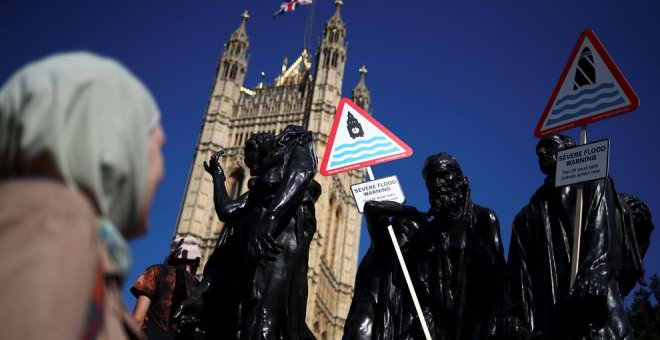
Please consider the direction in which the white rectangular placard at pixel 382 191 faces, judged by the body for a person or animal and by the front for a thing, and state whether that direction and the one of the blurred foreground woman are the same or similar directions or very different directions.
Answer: very different directions

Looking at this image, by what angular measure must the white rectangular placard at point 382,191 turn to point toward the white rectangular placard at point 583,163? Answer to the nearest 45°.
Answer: approximately 45° to its left

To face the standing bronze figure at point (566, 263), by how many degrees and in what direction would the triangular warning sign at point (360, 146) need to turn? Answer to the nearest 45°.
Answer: approximately 45° to its left

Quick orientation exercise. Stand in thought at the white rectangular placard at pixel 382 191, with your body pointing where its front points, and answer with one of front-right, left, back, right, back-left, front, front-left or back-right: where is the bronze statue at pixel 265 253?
front-right

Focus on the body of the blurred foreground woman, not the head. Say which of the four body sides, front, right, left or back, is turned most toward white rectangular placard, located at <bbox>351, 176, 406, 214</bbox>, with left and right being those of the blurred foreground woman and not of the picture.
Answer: front

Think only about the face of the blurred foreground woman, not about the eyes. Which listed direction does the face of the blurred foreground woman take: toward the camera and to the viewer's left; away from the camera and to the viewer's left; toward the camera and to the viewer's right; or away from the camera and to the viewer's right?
away from the camera and to the viewer's right

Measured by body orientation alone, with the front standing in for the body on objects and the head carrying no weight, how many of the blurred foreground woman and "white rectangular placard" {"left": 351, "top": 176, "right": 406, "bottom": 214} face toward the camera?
1

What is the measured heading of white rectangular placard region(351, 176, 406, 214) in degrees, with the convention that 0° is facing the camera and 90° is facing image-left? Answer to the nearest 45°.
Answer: approximately 0°

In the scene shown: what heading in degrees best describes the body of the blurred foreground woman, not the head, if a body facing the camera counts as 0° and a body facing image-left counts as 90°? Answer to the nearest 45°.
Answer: approximately 225°

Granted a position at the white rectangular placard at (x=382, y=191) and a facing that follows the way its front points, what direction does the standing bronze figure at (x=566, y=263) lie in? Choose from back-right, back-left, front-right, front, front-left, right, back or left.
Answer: front-left

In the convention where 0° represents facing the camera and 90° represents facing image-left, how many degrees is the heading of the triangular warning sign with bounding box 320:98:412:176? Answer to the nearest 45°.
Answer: approximately 0°

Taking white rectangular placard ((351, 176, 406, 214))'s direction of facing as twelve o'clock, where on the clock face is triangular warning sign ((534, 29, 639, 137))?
The triangular warning sign is roughly at 10 o'clock from the white rectangular placard.
